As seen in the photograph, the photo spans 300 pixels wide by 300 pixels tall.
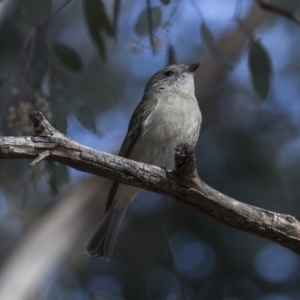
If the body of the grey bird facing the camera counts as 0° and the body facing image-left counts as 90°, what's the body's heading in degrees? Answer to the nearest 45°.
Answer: approximately 315°

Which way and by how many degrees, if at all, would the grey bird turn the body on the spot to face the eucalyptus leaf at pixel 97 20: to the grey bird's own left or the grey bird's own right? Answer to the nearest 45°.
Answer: approximately 90° to the grey bird's own right
